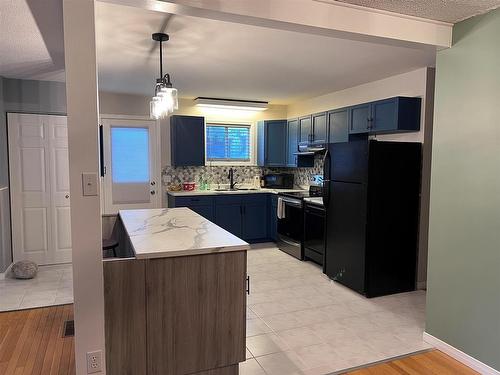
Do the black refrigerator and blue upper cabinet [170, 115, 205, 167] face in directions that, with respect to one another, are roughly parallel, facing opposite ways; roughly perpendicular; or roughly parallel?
roughly perpendicular

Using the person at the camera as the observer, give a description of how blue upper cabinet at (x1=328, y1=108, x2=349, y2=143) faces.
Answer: facing the viewer and to the left of the viewer

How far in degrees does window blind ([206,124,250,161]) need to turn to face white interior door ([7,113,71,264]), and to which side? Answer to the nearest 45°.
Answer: approximately 45° to its right

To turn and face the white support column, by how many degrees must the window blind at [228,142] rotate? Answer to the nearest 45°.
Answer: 0° — it already faces it

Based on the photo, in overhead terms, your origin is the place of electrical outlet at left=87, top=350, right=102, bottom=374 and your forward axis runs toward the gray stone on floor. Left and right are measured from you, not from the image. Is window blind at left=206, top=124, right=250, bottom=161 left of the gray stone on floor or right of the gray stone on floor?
right

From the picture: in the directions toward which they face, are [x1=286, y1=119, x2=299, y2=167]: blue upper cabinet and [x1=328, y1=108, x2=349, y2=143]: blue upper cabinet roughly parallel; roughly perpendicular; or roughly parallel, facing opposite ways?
roughly parallel

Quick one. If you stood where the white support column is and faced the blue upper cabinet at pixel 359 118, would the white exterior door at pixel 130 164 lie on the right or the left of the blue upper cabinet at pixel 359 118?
left

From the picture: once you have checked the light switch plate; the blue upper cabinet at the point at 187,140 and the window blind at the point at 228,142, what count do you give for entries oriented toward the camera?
3

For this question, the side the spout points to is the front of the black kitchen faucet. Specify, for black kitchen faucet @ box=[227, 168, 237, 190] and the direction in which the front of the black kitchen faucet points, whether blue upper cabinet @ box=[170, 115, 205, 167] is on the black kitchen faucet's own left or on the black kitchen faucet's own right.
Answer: on the black kitchen faucet's own right

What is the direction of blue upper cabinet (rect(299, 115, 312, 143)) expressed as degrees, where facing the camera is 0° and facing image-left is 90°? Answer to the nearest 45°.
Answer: approximately 45°

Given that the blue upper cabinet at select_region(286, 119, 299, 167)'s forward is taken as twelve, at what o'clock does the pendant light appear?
The pendant light is roughly at 11 o'clock from the blue upper cabinet.

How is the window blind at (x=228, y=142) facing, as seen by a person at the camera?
facing the viewer

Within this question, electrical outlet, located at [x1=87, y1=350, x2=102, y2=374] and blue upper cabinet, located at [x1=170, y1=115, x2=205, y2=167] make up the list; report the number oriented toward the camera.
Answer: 2

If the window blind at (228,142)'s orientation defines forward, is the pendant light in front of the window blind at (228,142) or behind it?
in front

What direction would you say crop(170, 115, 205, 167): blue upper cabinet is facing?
toward the camera
